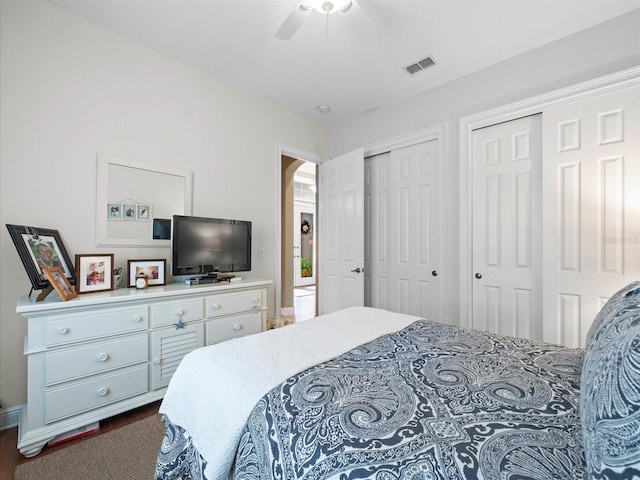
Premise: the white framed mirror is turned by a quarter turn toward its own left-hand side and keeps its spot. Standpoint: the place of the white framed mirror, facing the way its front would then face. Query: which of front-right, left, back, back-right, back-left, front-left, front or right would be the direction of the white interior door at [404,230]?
front-right

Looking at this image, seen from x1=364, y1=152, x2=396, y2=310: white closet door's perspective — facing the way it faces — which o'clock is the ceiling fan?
The ceiling fan is roughly at 11 o'clock from the white closet door.

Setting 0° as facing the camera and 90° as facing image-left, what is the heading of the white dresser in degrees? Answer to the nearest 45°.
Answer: approximately 315°

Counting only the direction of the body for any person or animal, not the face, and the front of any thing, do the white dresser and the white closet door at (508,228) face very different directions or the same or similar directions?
very different directions

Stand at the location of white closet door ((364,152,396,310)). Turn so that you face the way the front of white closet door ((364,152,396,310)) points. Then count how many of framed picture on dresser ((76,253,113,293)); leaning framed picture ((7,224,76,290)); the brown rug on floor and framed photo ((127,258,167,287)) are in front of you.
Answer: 4

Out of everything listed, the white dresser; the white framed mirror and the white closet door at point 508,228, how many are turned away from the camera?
0

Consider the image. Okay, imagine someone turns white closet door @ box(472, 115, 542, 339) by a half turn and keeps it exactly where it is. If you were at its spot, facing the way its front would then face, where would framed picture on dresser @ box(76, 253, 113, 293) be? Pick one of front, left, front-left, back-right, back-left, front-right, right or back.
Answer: back

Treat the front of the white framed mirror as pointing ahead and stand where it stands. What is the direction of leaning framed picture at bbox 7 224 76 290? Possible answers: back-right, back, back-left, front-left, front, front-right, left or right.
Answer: right

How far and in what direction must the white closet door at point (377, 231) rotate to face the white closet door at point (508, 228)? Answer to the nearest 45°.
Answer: approximately 90° to its left

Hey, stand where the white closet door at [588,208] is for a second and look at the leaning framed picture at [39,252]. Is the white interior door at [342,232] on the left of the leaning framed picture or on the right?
right

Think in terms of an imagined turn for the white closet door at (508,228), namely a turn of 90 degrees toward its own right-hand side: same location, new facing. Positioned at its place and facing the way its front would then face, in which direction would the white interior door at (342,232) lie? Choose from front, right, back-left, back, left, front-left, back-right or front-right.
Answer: front-left

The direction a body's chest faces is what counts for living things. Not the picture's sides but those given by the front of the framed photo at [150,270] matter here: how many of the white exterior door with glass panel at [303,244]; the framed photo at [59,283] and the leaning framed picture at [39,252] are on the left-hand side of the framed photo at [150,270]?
1

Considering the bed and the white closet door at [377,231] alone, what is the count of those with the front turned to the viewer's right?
0

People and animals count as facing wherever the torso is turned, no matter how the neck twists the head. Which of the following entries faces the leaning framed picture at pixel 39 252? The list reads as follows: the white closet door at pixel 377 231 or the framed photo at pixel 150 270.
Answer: the white closet door

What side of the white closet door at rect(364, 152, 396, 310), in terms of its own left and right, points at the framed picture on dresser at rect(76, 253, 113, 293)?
front

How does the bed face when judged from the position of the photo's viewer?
facing away from the viewer and to the left of the viewer

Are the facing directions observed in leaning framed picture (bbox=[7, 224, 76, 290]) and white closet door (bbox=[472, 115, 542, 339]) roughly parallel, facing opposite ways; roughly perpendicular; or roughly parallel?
roughly parallel, facing opposite ways

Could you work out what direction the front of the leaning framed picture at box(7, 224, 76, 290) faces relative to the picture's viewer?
facing the viewer and to the right of the viewer

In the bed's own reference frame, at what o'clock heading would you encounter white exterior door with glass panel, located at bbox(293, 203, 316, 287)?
The white exterior door with glass panel is roughly at 1 o'clock from the bed.
